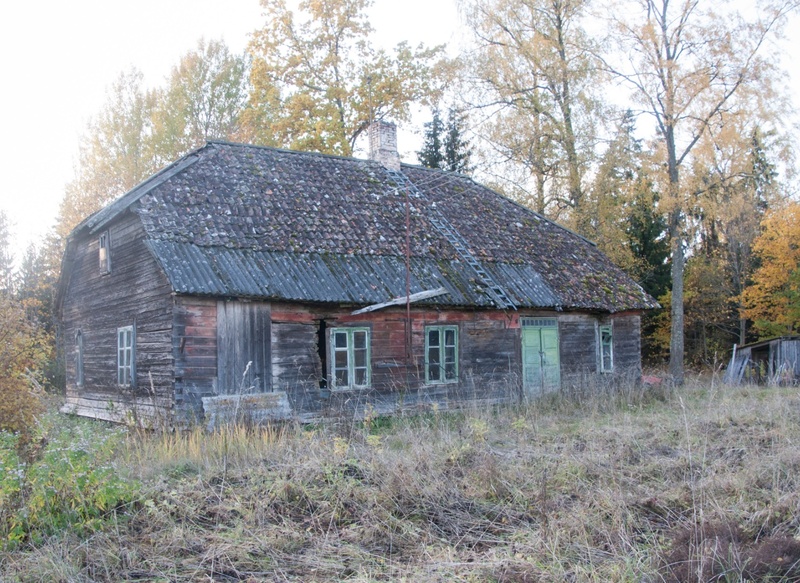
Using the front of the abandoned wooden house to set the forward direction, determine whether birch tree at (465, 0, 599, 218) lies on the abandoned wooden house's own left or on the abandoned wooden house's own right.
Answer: on the abandoned wooden house's own left

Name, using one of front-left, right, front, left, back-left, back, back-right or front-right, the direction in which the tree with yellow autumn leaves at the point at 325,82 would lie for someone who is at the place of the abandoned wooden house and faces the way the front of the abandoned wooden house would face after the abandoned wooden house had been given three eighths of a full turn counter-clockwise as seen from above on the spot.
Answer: front

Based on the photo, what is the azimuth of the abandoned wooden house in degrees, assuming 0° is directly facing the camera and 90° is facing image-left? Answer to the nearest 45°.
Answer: approximately 315°

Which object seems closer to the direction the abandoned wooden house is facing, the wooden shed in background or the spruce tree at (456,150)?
the wooden shed in background

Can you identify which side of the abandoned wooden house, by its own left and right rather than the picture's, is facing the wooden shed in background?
left

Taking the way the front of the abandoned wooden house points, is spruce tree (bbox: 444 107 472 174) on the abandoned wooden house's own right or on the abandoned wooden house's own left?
on the abandoned wooden house's own left

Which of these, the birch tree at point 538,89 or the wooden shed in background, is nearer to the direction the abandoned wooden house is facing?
the wooden shed in background
